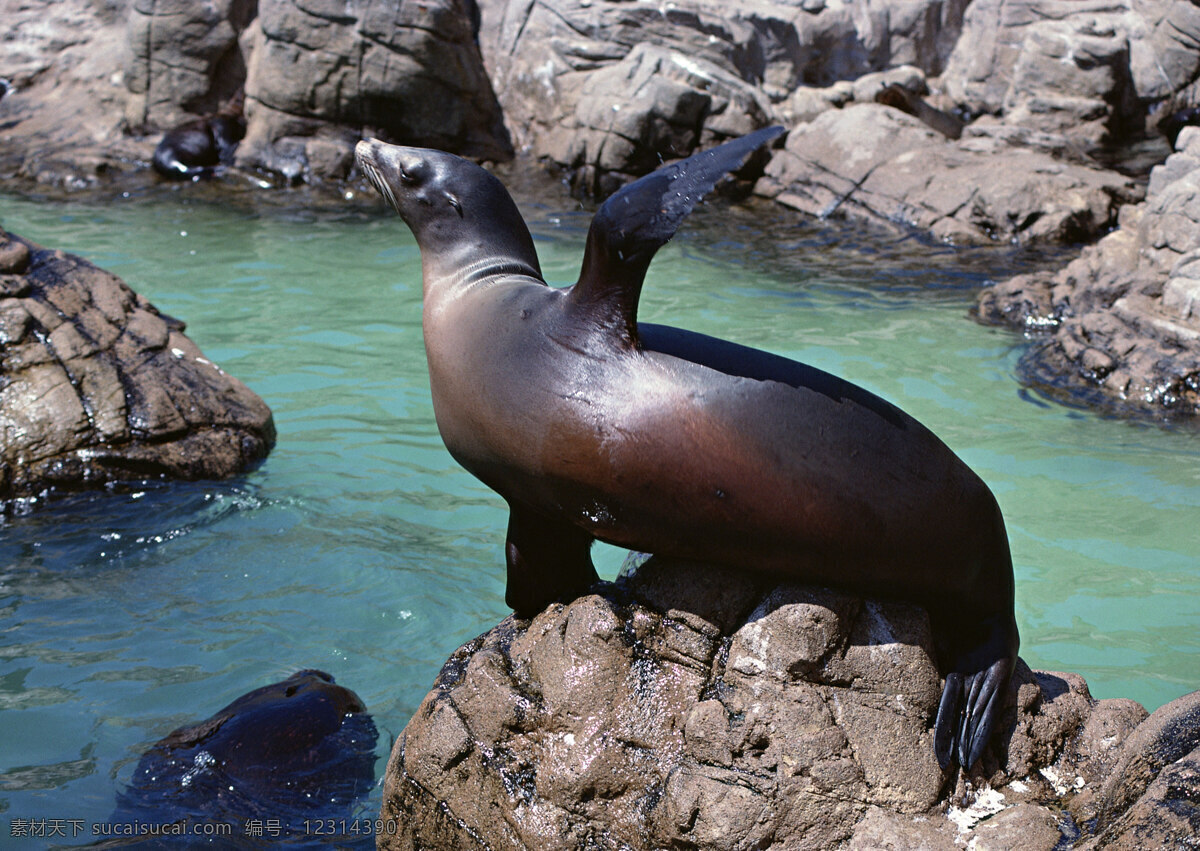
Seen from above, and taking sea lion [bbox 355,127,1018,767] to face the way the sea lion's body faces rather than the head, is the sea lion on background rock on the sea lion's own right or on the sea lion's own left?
on the sea lion's own right

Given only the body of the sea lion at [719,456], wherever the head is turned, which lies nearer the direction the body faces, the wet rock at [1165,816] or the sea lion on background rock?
the sea lion on background rock

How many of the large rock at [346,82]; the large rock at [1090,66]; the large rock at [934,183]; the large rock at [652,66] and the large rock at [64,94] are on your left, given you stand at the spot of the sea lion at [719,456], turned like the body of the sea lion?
0

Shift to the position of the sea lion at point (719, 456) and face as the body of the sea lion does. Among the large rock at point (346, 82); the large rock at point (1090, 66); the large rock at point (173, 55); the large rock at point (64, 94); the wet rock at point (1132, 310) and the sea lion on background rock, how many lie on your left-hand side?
0

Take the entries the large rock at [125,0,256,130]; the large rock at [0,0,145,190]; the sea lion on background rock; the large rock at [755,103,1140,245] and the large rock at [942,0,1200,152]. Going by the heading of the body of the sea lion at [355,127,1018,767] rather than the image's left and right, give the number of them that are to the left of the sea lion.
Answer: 0

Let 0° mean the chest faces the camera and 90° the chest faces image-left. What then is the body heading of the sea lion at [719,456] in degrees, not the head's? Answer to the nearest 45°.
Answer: approximately 90°

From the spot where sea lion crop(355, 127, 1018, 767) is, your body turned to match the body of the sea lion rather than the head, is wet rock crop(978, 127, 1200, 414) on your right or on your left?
on your right

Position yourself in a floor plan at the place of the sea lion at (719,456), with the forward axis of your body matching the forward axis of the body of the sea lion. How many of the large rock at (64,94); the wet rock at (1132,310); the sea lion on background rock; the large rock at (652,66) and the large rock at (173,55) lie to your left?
0

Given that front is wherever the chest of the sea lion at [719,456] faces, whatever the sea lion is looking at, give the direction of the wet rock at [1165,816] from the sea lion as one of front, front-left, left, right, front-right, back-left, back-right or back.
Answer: back-left

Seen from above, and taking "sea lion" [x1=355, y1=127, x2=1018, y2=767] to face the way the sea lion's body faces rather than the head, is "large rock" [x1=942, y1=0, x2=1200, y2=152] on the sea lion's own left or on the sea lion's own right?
on the sea lion's own right

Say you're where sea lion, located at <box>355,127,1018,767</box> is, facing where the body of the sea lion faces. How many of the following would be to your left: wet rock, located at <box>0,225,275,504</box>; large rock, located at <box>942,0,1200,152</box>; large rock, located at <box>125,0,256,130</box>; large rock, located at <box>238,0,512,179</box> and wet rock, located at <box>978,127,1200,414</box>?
0

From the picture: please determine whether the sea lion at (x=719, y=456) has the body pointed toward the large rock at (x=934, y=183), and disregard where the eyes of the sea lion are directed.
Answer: no

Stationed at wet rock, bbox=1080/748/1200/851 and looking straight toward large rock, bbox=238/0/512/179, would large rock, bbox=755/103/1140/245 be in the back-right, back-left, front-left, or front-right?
front-right
